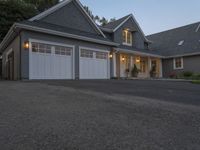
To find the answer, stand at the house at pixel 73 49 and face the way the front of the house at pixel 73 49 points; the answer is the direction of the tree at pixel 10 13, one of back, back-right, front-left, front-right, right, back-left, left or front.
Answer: back

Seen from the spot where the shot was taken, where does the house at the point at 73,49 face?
facing the viewer and to the right of the viewer

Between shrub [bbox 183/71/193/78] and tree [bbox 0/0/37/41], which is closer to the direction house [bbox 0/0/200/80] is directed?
the shrub
